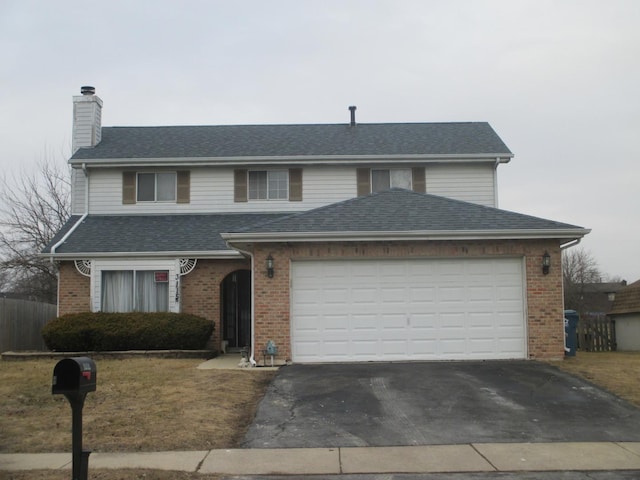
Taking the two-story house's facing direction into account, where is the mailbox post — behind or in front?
in front

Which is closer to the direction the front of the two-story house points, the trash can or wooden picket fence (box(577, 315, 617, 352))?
the trash can

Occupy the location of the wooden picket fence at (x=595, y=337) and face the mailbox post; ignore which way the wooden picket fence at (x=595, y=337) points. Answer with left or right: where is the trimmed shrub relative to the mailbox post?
right

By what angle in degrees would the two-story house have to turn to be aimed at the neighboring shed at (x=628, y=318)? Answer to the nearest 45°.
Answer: approximately 135° to its left

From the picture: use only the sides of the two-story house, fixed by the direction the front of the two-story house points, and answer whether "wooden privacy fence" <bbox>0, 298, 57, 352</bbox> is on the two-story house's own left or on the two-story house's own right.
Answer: on the two-story house's own right

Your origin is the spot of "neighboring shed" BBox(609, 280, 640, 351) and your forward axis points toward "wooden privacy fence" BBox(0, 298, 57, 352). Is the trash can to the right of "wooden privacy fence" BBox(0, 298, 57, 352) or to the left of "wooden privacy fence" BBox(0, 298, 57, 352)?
left

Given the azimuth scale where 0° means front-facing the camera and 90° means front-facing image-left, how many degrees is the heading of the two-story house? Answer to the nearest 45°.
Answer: approximately 0°

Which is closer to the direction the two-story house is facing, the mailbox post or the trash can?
the mailbox post

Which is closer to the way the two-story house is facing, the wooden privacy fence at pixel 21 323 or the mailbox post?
the mailbox post

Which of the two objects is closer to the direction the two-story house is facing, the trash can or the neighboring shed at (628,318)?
the trash can

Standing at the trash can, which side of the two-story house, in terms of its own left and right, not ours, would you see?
left
